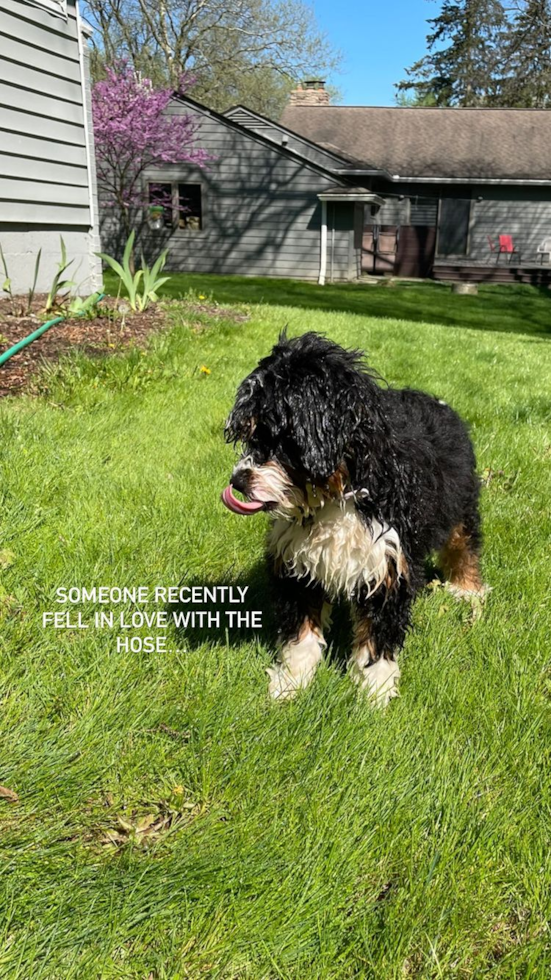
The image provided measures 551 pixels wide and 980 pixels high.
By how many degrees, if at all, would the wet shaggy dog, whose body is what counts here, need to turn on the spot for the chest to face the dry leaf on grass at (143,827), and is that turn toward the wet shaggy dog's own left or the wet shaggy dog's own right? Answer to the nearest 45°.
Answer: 0° — it already faces it

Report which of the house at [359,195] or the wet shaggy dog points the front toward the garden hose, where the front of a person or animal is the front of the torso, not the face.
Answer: the house

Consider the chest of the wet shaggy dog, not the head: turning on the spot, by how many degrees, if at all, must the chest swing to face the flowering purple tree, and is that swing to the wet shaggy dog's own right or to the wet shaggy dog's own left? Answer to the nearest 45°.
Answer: approximately 135° to the wet shaggy dog's own right

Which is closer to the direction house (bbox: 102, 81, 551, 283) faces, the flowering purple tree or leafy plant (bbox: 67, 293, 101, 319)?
the leafy plant

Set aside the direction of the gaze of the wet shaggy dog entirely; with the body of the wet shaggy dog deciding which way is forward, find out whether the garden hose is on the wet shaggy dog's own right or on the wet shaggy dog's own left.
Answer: on the wet shaggy dog's own right

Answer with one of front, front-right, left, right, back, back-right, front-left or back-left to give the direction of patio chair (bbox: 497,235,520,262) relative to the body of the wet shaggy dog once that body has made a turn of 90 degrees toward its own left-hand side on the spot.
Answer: back-left

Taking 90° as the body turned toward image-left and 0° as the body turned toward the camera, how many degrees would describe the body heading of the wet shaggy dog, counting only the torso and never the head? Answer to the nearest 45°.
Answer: approximately 45°

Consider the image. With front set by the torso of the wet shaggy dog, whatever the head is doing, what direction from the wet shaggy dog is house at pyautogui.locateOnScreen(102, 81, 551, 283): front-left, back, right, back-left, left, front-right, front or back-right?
back-right

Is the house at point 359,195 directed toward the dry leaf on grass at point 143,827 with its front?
yes

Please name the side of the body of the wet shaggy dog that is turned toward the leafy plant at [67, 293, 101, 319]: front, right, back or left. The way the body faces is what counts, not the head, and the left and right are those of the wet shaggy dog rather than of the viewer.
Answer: right

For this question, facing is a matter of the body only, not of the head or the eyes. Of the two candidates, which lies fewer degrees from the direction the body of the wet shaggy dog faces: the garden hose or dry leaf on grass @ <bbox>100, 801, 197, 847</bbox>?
the dry leaf on grass

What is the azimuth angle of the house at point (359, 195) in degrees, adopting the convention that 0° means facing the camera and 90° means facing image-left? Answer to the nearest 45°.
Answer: approximately 0°
